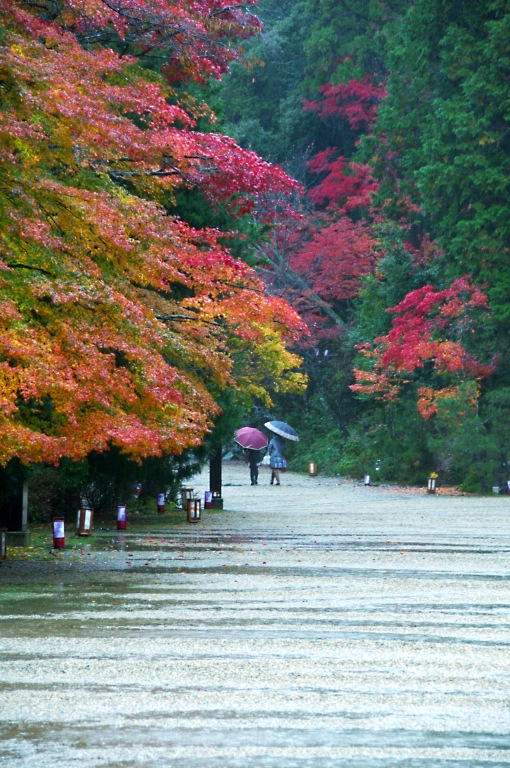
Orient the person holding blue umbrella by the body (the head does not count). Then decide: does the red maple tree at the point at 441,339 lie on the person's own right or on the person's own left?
on the person's own right

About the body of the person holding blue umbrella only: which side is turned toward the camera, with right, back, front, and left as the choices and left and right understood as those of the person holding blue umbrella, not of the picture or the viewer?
back

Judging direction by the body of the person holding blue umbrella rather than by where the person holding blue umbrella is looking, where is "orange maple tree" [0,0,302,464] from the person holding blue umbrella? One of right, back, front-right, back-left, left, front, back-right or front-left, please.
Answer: back
